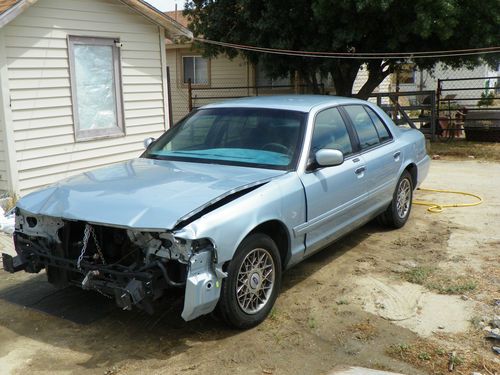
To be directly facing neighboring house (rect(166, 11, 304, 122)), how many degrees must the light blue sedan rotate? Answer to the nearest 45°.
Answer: approximately 135° to its right

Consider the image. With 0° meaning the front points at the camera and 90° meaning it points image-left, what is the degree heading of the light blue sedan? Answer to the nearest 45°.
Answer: approximately 45°

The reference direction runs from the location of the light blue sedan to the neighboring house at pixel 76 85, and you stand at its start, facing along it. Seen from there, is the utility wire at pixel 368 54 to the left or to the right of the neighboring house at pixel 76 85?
right

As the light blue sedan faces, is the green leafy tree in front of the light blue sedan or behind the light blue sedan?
behind

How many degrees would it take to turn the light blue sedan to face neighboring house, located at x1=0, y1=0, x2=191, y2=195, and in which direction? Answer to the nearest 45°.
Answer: approximately 90° to its right

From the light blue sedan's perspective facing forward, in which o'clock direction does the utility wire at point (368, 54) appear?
The utility wire is roughly at 5 o'clock from the light blue sedan.
